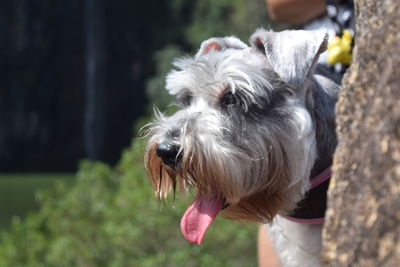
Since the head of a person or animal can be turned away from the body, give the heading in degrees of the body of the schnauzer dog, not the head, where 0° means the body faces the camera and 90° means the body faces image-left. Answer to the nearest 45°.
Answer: approximately 45°
